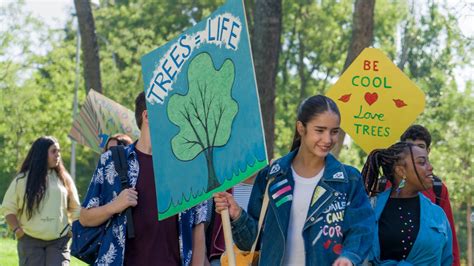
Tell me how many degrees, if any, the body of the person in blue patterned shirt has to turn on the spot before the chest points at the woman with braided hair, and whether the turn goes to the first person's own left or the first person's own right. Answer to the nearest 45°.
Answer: approximately 45° to the first person's own left

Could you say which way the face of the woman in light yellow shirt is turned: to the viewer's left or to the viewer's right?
to the viewer's right

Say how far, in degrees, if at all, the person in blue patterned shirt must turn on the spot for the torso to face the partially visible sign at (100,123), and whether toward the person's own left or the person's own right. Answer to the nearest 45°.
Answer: approximately 135° to the person's own left

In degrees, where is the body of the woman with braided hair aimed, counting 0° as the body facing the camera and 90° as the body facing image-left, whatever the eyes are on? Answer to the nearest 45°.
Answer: approximately 0°

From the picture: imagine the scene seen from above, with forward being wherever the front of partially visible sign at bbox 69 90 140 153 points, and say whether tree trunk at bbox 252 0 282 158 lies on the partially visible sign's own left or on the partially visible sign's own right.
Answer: on the partially visible sign's own left

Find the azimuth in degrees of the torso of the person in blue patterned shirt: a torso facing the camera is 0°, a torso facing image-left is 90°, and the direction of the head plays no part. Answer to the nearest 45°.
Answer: approximately 315°
